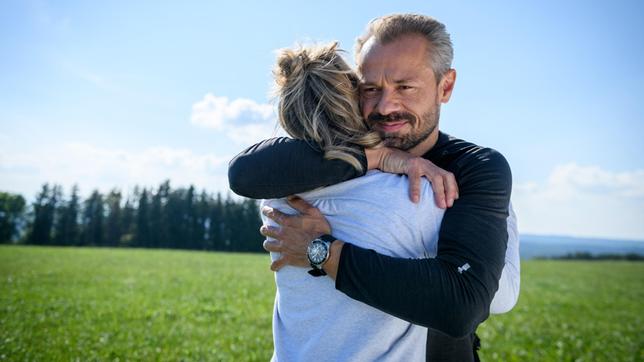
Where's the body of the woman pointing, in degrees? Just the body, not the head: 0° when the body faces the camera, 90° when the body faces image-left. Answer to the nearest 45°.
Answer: approximately 225°

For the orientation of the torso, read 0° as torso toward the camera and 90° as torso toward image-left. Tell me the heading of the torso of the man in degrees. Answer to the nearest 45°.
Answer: approximately 45°

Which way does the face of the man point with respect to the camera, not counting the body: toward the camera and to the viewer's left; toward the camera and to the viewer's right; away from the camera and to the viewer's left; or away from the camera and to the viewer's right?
toward the camera and to the viewer's left

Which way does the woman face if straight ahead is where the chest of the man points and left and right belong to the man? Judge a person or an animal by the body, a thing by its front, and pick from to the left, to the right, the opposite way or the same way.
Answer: the opposite way
